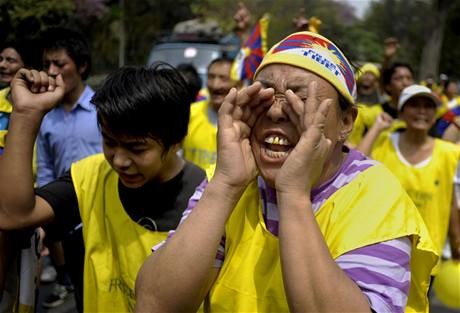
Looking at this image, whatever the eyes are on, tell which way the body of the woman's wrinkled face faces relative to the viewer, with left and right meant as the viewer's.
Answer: facing the viewer and to the left of the viewer
